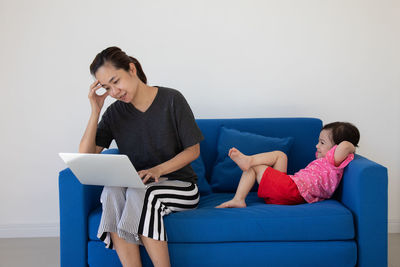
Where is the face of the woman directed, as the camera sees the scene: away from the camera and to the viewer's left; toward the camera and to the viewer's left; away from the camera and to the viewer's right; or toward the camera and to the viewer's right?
toward the camera and to the viewer's left

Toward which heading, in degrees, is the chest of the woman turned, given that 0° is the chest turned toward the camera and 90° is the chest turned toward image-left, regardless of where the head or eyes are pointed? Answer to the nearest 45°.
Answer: approximately 45°

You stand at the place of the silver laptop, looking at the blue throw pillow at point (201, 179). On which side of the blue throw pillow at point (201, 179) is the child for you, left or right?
right

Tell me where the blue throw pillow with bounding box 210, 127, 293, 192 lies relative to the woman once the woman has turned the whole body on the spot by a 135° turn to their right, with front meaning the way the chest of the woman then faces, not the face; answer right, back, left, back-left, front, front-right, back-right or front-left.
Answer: front-right

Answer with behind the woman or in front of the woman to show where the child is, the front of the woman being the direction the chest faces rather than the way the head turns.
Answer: behind

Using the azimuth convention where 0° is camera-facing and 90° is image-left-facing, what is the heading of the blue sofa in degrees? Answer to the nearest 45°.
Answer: approximately 0°
